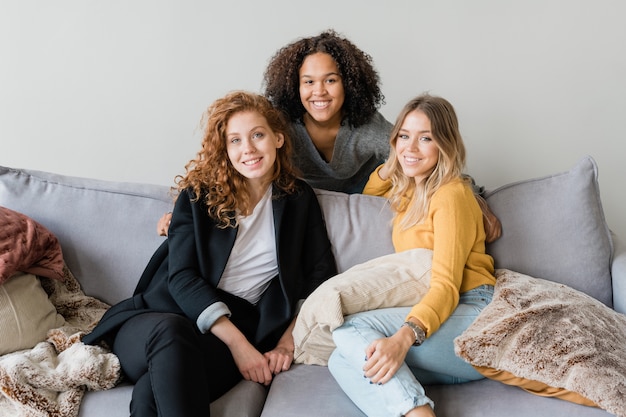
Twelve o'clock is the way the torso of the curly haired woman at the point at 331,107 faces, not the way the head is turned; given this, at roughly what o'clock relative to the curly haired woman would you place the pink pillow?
The pink pillow is roughly at 2 o'clock from the curly haired woman.

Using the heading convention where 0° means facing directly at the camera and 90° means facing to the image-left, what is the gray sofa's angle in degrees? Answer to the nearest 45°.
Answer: approximately 0°

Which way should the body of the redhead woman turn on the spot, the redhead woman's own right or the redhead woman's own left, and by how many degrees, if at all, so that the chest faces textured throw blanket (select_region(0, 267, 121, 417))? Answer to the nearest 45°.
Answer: approximately 45° to the redhead woman's own right

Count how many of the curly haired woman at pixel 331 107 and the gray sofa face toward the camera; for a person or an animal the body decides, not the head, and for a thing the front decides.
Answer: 2

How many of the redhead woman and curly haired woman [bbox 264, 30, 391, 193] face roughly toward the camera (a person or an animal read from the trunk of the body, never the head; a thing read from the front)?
2

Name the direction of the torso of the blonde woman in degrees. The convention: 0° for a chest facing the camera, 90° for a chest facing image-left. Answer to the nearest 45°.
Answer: approximately 45°
